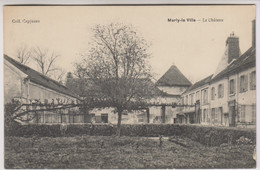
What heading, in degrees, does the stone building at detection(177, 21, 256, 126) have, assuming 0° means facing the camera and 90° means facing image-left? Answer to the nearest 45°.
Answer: approximately 45°

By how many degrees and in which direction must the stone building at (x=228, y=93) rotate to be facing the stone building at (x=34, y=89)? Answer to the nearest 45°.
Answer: approximately 45° to its right
